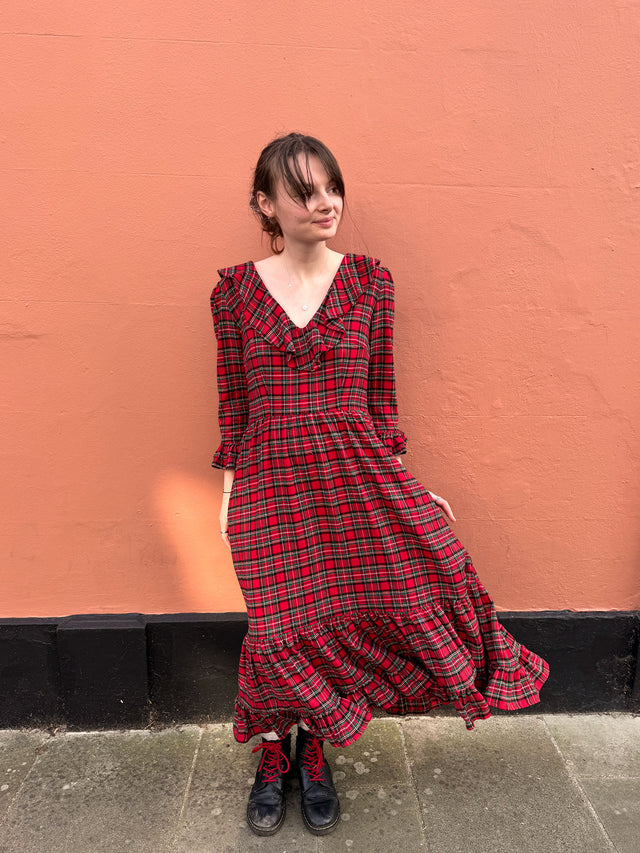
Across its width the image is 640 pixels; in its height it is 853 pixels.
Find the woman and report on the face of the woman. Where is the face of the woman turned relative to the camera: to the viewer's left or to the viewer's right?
to the viewer's right

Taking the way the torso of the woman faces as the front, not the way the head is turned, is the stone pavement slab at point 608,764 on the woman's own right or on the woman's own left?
on the woman's own left

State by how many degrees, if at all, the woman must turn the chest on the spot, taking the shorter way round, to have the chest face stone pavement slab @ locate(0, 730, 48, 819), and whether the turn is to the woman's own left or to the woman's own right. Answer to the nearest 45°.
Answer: approximately 90° to the woman's own right

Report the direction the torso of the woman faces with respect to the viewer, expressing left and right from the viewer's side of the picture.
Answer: facing the viewer
